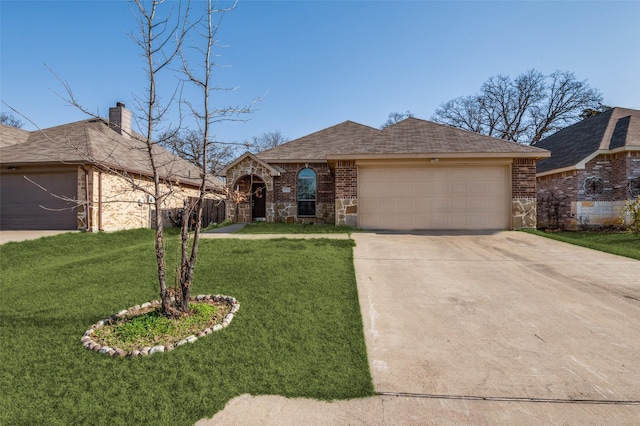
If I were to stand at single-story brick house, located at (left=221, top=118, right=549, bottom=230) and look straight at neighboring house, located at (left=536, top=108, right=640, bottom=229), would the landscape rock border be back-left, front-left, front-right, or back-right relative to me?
back-right

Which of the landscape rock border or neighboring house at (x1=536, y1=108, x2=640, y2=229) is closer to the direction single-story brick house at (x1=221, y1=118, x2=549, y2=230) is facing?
the landscape rock border

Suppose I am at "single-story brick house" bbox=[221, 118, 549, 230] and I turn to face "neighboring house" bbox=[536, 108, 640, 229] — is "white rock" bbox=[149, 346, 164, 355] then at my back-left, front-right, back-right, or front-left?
back-right

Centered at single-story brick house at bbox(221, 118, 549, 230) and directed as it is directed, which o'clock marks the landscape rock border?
The landscape rock border is roughly at 1 o'clock from the single-story brick house.

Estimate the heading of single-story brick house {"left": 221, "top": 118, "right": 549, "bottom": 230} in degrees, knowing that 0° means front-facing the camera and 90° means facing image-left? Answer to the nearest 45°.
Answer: approximately 0°

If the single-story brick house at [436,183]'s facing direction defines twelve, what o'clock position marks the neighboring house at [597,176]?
The neighboring house is roughly at 8 o'clock from the single-story brick house.

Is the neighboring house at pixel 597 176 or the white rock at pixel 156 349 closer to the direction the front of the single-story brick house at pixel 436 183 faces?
the white rock
